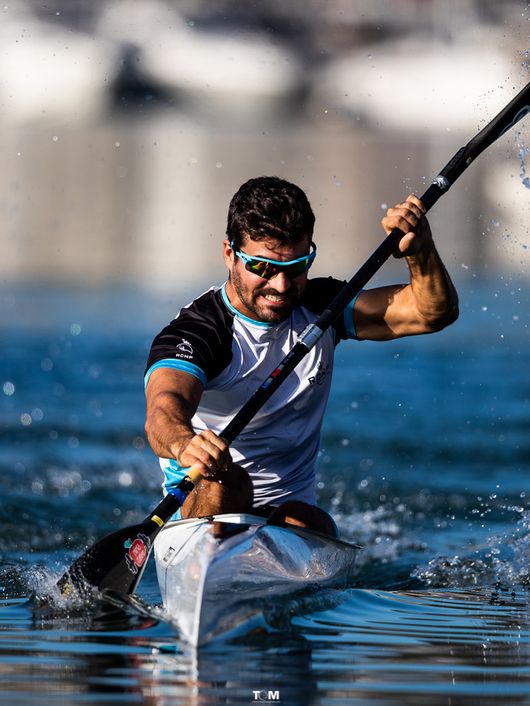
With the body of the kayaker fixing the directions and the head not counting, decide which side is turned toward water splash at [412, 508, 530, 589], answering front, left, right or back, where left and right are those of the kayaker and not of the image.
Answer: left

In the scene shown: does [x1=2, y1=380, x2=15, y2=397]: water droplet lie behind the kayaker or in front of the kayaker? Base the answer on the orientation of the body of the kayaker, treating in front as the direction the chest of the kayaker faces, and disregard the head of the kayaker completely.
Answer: behind

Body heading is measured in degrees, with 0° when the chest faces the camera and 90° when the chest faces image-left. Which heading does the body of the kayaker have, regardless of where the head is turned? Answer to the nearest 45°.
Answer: approximately 315°

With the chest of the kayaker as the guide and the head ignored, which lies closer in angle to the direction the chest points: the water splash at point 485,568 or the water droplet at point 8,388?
the water splash
